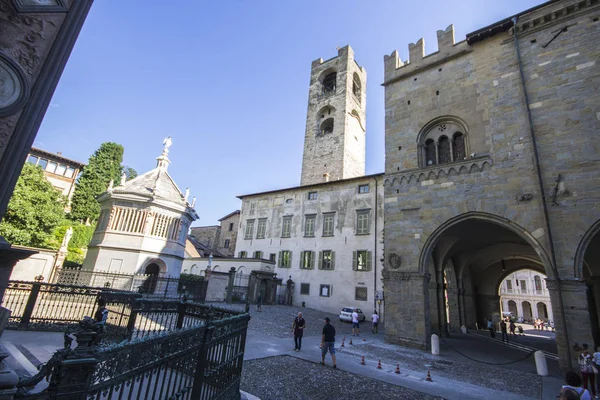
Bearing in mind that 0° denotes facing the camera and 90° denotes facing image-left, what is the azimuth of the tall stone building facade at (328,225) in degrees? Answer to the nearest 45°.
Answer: approximately 45°

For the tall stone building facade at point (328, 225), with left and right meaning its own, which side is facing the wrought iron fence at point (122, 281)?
front

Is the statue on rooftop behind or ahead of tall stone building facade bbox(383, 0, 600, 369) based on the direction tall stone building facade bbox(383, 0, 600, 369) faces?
ahead

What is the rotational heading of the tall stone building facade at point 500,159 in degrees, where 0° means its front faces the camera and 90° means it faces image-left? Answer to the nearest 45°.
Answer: approximately 45°

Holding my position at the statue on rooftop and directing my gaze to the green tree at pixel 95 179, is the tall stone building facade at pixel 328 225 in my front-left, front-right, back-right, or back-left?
back-right

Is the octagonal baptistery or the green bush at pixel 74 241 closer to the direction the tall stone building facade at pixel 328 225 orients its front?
the octagonal baptistery

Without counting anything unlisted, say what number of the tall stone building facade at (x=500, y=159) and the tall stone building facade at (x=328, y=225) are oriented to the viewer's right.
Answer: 0
